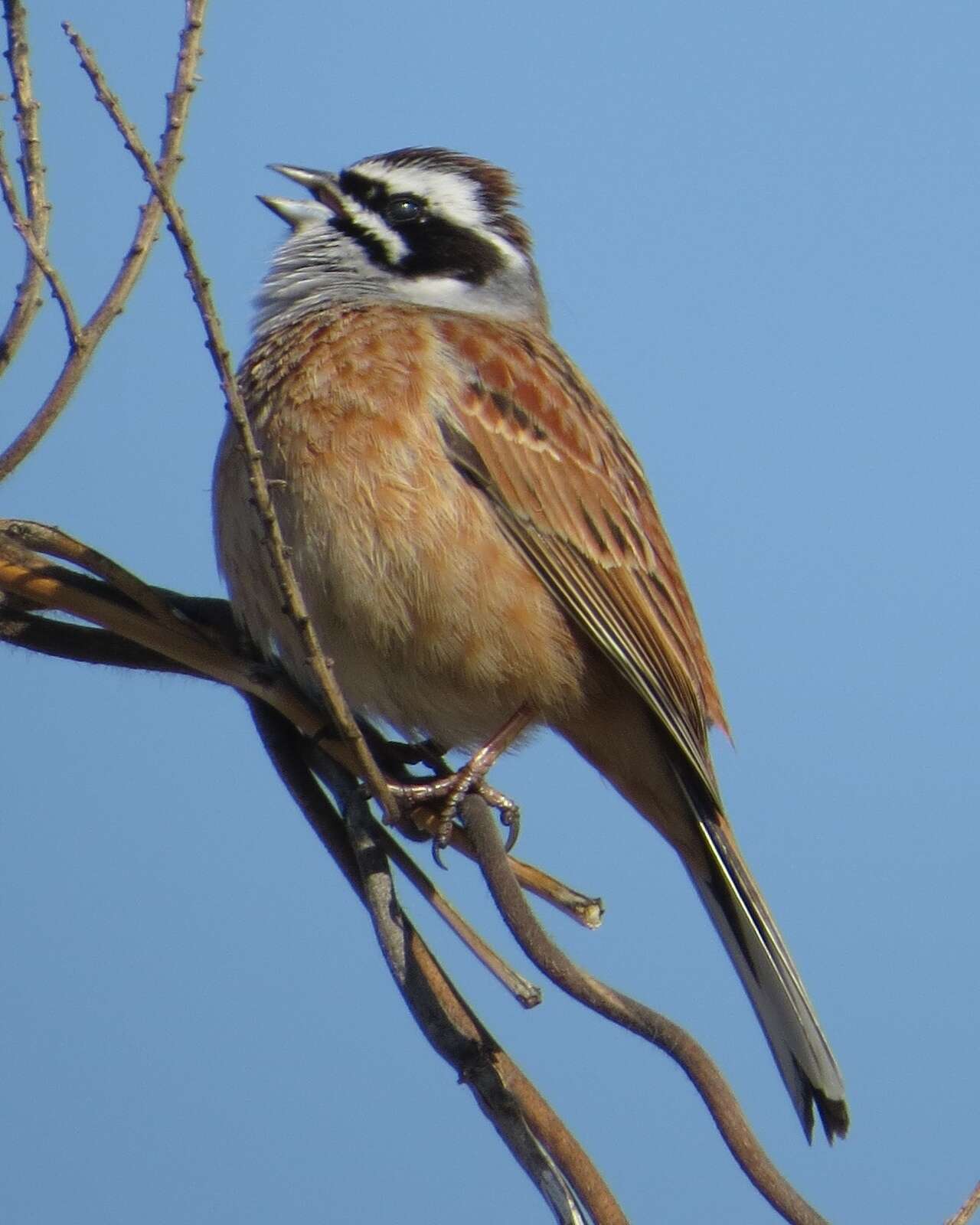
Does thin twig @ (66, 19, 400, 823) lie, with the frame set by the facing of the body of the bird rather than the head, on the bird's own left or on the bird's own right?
on the bird's own left

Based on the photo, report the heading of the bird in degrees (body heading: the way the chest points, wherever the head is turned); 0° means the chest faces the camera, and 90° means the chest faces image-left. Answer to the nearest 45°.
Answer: approximately 90°
